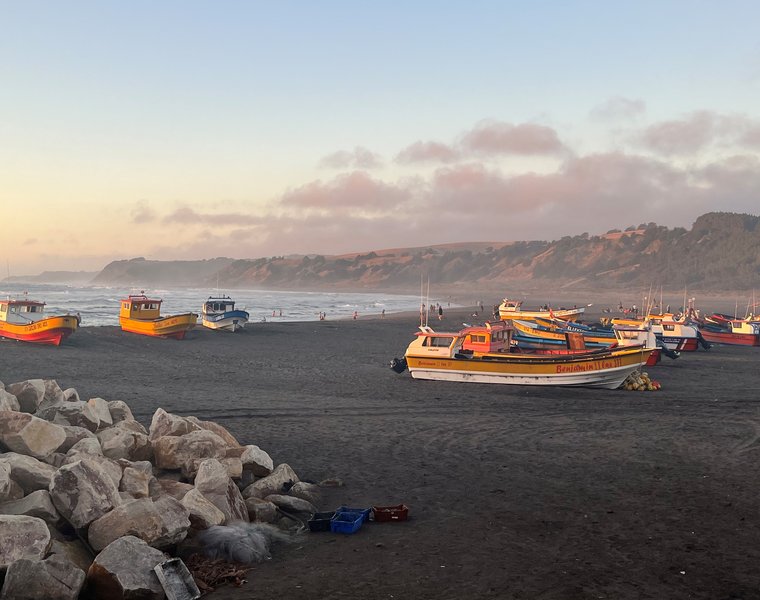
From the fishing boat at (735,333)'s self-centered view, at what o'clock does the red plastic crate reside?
The red plastic crate is roughly at 9 o'clock from the fishing boat.

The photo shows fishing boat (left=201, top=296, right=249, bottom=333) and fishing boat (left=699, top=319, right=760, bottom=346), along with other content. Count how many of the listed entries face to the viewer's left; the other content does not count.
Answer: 1

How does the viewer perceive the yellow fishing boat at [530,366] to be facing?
facing to the right of the viewer

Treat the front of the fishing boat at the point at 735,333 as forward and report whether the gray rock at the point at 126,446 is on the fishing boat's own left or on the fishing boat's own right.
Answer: on the fishing boat's own left

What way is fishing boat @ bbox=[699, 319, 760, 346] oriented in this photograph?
to the viewer's left

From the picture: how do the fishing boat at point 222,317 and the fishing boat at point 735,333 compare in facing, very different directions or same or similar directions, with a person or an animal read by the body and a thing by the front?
very different directions

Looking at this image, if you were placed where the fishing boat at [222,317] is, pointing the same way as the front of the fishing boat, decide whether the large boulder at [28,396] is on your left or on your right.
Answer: on your right

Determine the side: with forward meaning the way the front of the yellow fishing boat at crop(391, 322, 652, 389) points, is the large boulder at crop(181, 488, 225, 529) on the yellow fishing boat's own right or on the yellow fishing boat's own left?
on the yellow fishing boat's own right

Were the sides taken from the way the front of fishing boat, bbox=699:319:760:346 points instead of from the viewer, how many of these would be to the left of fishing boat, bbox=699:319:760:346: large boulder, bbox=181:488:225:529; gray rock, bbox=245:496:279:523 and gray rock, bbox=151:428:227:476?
3

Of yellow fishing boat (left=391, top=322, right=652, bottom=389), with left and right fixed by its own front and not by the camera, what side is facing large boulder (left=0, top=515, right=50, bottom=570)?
right

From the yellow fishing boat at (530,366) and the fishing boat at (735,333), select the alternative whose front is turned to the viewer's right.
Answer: the yellow fishing boat

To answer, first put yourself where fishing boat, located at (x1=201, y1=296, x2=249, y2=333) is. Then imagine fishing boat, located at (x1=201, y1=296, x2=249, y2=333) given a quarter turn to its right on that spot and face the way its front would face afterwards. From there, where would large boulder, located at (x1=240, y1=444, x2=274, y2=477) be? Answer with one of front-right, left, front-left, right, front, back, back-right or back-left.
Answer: front-left

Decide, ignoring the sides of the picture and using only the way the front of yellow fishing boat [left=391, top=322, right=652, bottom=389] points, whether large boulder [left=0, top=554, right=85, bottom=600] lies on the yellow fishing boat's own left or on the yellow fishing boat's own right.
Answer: on the yellow fishing boat's own right

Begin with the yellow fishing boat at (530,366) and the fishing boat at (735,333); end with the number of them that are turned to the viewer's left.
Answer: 1

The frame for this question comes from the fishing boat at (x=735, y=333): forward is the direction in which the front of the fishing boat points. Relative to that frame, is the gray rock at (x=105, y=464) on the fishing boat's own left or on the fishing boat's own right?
on the fishing boat's own left
